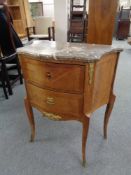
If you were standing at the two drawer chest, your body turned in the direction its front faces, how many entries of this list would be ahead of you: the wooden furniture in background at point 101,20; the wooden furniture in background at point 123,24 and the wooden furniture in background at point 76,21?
0

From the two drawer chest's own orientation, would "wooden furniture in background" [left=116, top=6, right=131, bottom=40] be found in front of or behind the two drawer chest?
behind

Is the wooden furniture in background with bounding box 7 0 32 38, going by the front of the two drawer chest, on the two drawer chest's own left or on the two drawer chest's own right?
on the two drawer chest's own right

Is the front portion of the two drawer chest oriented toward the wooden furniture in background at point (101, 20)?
no

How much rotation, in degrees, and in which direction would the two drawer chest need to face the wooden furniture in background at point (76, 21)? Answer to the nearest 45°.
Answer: approximately 135° to its right

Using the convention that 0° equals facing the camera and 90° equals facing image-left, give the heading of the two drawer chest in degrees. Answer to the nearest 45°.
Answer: approximately 45°

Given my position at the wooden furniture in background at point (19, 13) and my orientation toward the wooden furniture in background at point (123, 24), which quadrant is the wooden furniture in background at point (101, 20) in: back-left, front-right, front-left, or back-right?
front-right

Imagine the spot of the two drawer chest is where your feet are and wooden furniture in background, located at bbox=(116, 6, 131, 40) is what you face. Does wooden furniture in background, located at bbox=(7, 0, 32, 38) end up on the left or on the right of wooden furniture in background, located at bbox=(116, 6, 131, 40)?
left
